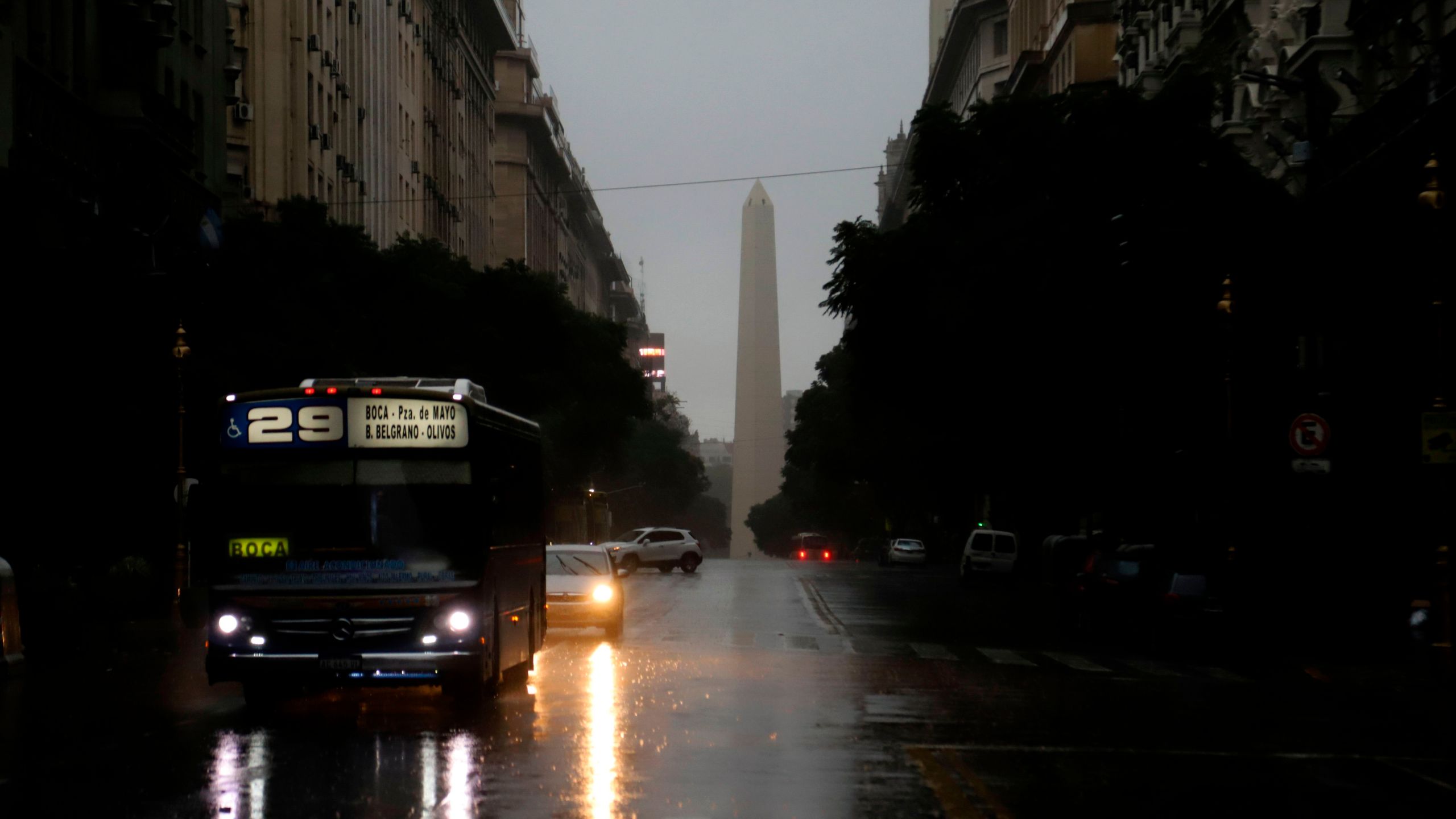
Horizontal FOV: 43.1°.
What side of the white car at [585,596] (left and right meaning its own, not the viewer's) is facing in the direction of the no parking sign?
left

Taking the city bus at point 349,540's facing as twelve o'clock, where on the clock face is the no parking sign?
The no parking sign is roughly at 8 o'clock from the city bus.

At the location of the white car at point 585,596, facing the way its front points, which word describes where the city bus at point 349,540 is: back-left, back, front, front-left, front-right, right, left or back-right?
front

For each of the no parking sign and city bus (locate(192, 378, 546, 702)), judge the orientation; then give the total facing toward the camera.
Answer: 2

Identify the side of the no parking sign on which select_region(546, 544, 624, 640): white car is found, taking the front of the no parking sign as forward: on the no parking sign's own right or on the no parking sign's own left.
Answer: on the no parking sign's own right

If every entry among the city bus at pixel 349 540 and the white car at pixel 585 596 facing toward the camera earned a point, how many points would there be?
2

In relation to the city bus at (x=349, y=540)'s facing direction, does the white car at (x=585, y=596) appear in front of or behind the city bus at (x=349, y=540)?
behind

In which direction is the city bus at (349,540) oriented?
toward the camera

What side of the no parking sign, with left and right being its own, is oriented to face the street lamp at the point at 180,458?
right

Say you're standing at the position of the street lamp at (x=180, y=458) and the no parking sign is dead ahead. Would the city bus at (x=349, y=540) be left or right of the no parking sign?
right

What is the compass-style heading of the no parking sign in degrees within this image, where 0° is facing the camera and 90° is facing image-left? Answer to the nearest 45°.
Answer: approximately 0°
